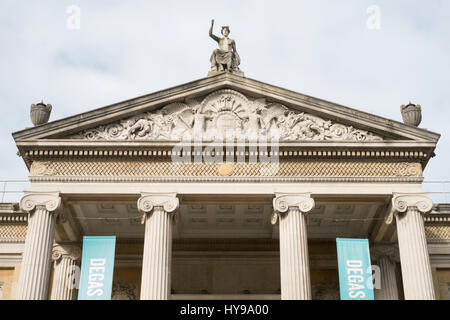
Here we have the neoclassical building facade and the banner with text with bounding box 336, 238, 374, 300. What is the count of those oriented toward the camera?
2

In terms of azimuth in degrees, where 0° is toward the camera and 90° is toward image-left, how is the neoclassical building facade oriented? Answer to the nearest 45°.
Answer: approximately 0°

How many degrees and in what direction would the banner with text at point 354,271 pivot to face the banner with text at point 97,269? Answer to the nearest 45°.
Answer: approximately 90° to its right

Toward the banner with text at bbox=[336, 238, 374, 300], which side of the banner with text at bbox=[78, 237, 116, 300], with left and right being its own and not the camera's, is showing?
left
